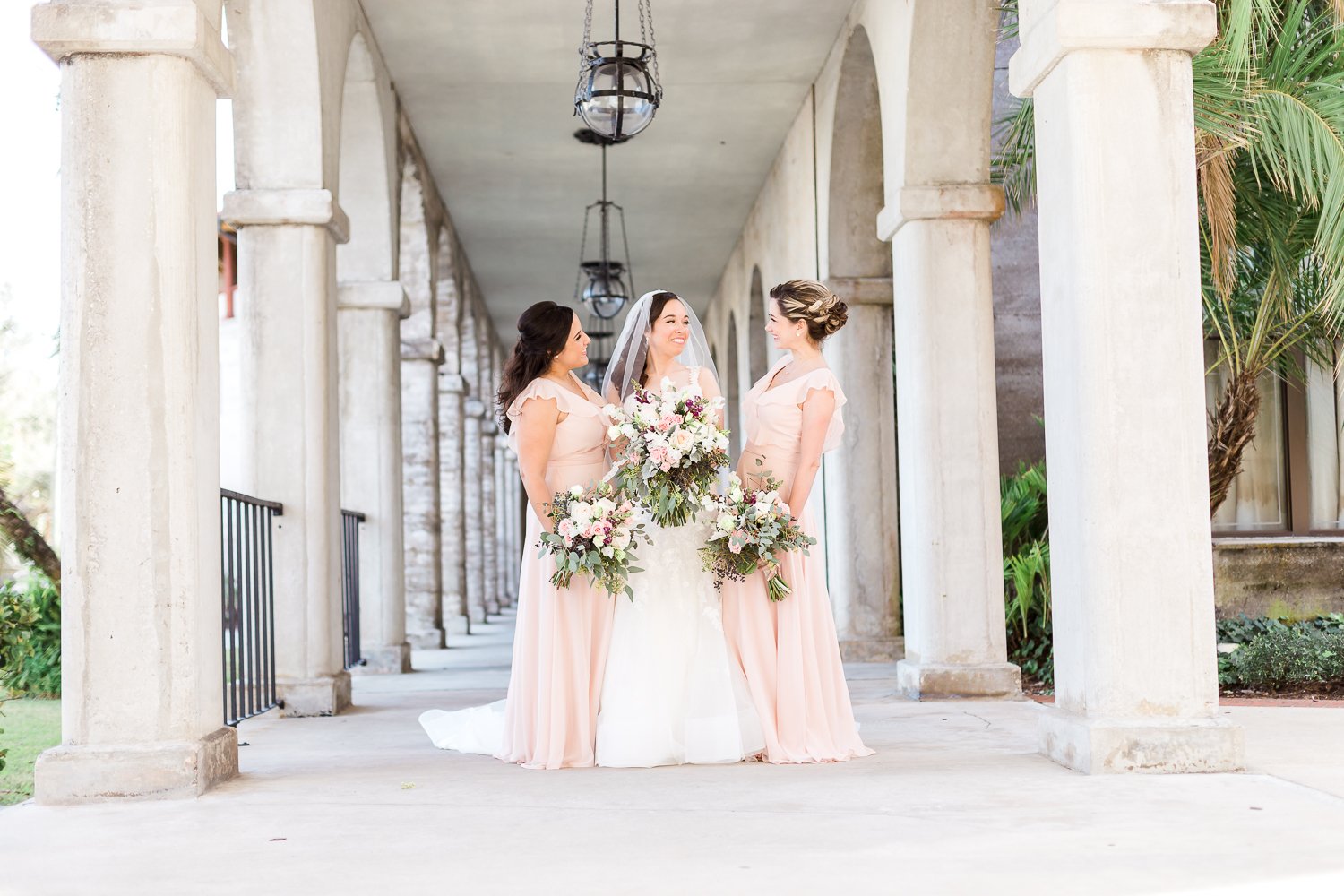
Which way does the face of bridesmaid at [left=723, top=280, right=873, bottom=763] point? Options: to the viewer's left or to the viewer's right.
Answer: to the viewer's left

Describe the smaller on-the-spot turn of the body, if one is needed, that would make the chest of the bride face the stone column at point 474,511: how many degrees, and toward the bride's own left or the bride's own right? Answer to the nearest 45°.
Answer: approximately 180°

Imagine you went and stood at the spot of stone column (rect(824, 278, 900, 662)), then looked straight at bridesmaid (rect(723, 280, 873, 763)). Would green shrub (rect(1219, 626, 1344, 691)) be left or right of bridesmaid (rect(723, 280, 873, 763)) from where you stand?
left

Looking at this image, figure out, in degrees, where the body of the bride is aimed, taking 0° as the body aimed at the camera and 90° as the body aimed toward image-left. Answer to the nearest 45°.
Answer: approximately 0°

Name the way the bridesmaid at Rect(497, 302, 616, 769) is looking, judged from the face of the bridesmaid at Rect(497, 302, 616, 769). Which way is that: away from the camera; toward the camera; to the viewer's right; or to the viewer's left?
to the viewer's right

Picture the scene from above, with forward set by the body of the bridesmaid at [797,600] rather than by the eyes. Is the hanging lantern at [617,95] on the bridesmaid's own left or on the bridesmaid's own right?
on the bridesmaid's own right

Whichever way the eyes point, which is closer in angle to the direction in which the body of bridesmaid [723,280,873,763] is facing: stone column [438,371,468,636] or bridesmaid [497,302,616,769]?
the bridesmaid

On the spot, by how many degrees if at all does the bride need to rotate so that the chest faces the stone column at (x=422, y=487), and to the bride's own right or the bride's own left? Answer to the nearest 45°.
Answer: approximately 180°
